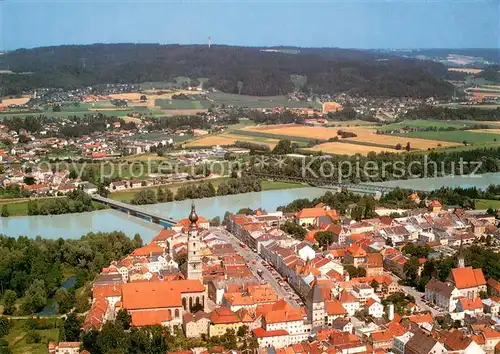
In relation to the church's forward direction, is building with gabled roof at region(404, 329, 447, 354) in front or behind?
behind

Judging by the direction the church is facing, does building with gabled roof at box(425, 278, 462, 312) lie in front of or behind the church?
behind
